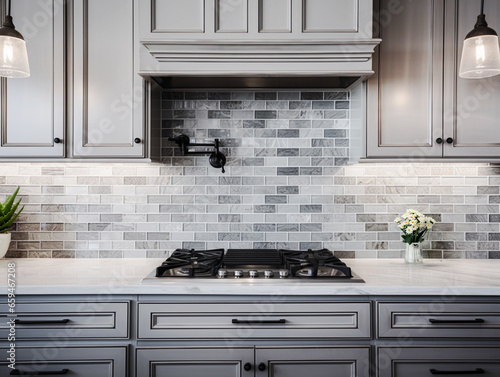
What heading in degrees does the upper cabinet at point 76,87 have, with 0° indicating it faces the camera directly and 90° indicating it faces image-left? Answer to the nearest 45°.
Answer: approximately 0°

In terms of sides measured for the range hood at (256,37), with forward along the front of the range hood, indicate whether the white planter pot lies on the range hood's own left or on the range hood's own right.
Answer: on the range hood's own right

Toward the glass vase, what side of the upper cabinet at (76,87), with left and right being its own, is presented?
left

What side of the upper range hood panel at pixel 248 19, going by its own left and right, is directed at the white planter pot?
right

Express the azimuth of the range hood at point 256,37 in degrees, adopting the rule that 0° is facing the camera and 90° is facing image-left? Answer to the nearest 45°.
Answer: approximately 0°
